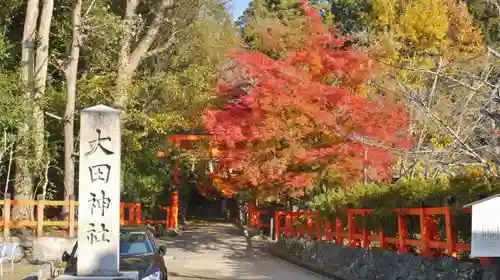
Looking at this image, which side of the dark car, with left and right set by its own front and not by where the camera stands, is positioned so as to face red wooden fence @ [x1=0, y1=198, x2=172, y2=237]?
back

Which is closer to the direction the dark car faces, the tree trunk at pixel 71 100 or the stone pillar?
the stone pillar

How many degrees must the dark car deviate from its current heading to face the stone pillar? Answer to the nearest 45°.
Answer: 0° — it already faces it

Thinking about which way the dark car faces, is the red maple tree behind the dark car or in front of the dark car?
behind

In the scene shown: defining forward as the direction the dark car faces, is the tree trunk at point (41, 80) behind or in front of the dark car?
behind

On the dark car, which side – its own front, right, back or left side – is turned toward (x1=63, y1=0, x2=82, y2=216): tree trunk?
back

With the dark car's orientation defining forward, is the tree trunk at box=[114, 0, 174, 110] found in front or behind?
behind

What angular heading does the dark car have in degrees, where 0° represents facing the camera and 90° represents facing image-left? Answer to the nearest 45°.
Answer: approximately 0°

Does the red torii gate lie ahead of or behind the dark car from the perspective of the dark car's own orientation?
behind
